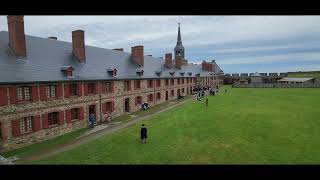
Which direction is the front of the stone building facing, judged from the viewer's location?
facing the viewer and to the right of the viewer

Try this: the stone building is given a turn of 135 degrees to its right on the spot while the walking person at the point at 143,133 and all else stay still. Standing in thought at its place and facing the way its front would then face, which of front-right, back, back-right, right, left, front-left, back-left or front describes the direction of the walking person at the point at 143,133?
back-left
